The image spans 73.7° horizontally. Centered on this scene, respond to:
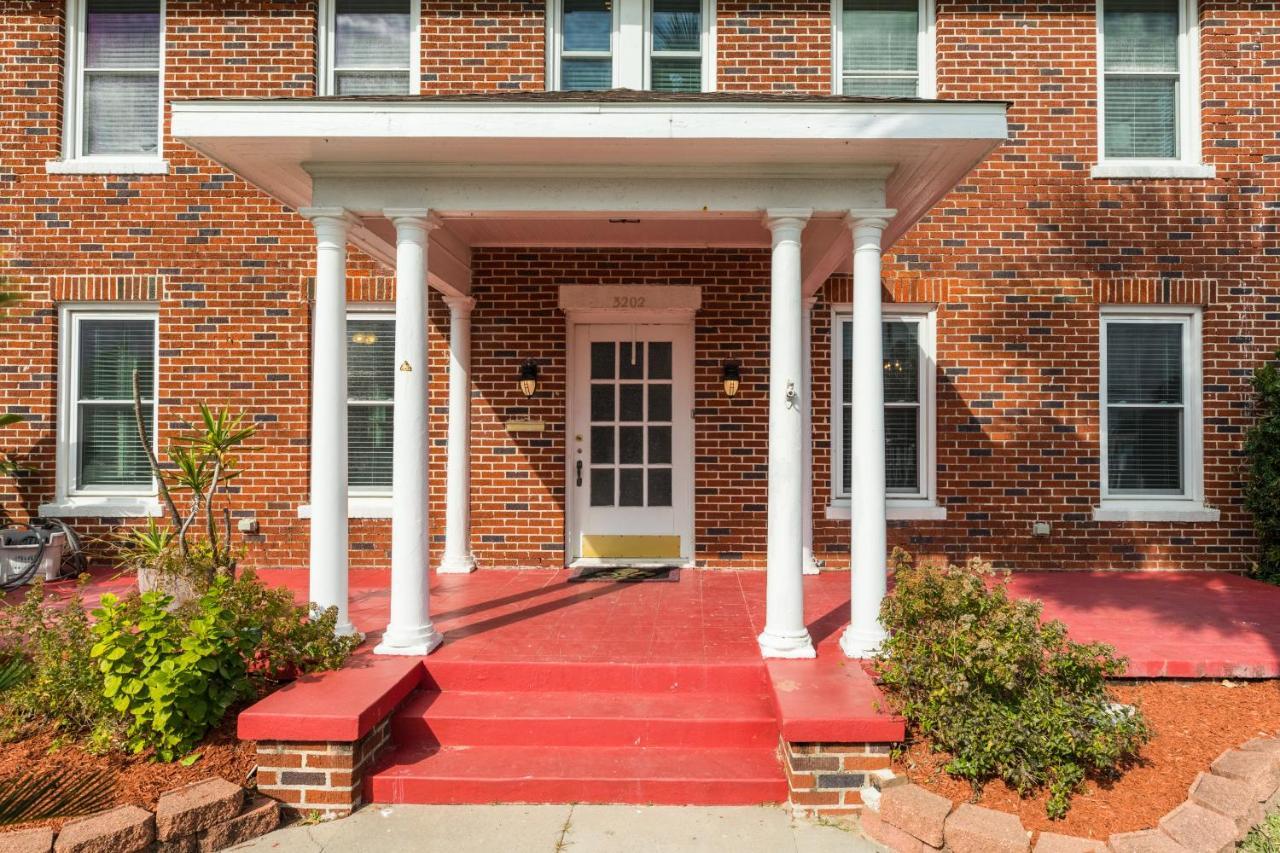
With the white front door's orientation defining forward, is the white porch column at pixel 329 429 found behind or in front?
in front

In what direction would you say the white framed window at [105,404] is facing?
toward the camera

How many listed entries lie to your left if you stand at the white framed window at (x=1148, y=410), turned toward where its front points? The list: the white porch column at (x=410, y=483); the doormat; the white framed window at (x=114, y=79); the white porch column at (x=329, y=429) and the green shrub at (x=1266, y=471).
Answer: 1

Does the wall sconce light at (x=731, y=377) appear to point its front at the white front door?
no

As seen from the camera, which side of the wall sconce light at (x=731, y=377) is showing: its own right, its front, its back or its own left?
front

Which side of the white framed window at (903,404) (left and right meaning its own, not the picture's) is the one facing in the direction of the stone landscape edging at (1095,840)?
front

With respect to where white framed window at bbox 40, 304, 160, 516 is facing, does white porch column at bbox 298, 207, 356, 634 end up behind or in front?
in front

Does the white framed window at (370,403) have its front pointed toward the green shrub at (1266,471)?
no

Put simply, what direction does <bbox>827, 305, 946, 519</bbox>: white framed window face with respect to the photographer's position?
facing the viewer

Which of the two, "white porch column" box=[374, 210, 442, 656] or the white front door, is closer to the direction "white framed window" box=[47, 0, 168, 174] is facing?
the white porch column

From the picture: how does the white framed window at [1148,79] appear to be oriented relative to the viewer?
toward the camera

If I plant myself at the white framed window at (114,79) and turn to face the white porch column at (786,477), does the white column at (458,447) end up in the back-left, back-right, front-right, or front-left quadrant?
front-left

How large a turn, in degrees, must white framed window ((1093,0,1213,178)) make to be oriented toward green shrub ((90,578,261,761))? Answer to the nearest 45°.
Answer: approximately 45° to its right

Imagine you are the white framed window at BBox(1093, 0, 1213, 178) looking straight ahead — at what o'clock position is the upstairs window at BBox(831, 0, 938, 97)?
The upstairs window is roughly at 2 o'clock from the white framed window.

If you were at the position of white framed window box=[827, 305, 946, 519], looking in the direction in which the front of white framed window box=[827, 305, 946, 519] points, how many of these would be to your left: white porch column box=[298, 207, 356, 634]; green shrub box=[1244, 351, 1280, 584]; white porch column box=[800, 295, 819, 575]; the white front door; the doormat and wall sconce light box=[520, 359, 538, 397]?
1
